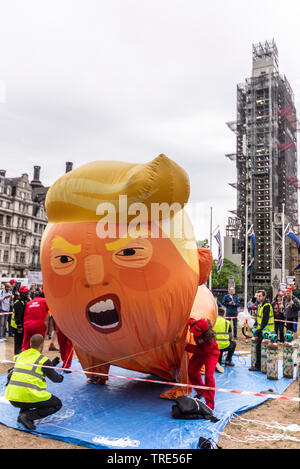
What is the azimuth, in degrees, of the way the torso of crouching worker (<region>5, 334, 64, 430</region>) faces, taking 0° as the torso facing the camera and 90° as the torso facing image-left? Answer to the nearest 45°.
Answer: approximately 225°

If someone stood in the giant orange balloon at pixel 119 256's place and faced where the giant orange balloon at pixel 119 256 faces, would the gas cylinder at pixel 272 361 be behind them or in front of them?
behind

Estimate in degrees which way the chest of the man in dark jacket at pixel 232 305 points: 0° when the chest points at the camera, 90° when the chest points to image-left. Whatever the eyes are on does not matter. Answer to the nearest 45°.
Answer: approximately 0°

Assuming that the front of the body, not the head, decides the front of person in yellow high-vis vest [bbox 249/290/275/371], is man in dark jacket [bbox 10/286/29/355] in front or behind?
in front
